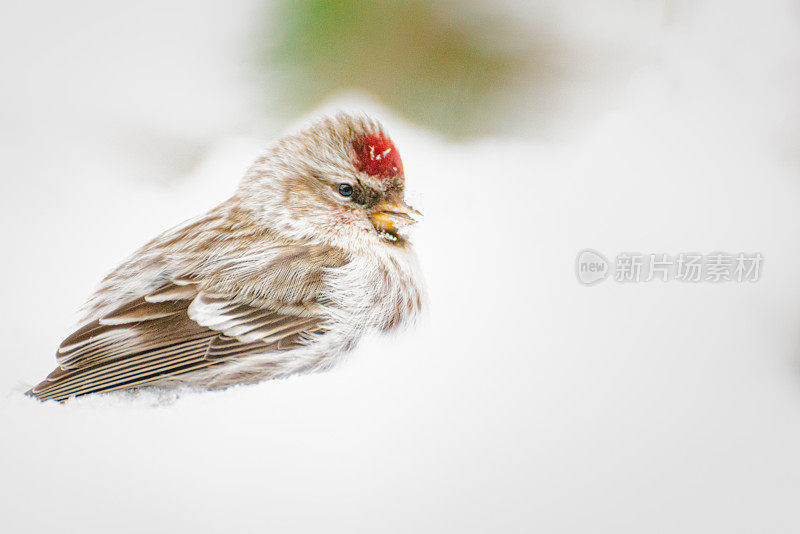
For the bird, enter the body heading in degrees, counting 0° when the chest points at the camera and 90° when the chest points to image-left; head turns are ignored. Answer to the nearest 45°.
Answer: approximately 270°
